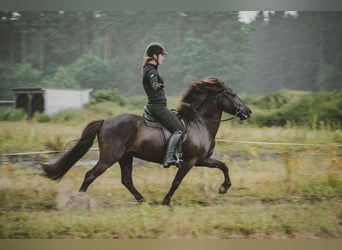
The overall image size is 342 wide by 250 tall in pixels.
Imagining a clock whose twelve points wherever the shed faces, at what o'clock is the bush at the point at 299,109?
The bush is roughly at 8 o'clock from the shed.

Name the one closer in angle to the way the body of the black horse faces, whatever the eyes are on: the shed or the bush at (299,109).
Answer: the bush

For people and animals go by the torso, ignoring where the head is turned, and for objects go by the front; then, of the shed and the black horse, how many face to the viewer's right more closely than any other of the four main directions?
1

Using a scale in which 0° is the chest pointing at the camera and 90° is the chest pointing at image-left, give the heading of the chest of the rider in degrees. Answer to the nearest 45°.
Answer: approximately 270°

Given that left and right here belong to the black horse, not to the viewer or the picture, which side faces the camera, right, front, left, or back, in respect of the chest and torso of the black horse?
right

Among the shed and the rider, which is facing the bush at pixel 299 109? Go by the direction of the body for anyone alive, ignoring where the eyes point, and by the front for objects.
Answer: the rider

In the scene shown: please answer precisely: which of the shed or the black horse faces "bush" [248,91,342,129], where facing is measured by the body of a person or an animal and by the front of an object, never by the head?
the black horse

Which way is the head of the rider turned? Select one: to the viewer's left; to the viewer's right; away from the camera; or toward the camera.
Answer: to the viewer's right

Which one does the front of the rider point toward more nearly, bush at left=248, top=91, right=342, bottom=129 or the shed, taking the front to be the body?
the bush

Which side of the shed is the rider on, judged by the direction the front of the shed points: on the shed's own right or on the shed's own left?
on the shed's own left

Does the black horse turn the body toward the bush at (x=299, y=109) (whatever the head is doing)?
no

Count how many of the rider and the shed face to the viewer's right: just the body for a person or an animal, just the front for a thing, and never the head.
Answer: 1
